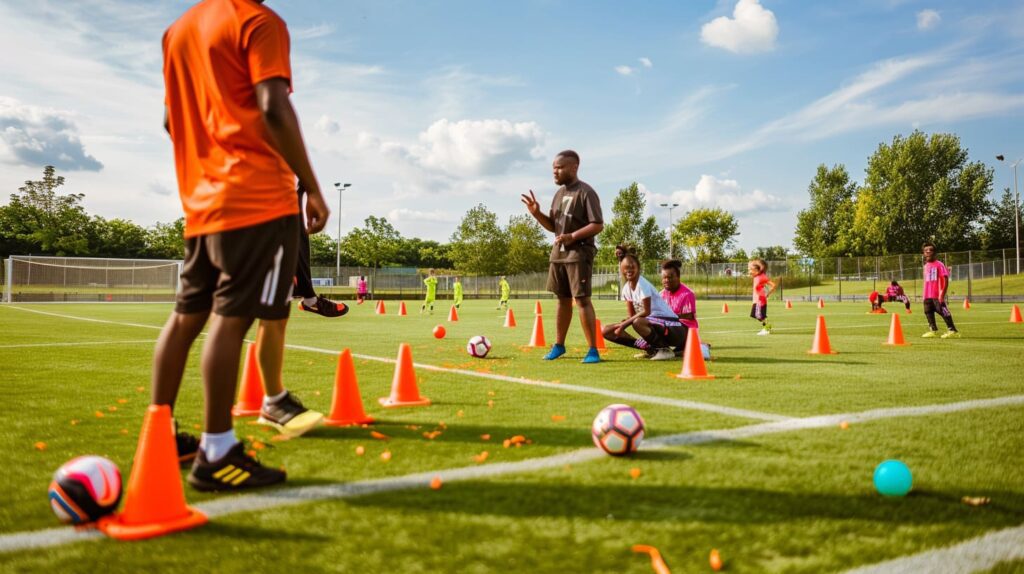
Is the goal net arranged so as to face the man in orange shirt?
yes

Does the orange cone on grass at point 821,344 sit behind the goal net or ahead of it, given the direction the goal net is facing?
ahead

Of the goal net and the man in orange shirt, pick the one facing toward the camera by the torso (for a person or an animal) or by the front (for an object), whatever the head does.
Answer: the goal net

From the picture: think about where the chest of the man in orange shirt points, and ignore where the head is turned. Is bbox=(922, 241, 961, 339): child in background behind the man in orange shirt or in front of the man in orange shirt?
in front

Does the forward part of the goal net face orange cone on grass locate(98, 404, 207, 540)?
yes

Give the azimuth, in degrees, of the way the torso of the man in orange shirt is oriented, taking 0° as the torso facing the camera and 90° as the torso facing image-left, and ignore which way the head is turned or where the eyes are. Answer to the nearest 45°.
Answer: approximately 225°

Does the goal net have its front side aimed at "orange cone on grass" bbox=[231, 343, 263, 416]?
yes

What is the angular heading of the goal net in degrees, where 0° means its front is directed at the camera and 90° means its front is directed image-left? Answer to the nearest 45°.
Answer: approximately 0°

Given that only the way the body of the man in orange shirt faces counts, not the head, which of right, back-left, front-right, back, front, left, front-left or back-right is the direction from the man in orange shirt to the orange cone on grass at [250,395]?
front-left

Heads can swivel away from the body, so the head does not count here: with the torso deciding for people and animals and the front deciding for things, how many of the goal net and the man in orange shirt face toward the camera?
1

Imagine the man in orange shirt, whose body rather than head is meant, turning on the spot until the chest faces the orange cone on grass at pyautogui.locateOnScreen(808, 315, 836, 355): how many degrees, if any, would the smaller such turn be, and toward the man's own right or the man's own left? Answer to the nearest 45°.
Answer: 0° — they already face it
